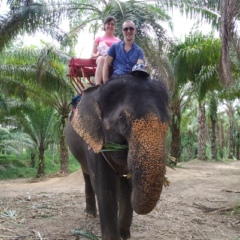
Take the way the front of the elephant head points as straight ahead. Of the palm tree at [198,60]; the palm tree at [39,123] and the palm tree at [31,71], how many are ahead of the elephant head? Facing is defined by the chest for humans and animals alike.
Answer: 0

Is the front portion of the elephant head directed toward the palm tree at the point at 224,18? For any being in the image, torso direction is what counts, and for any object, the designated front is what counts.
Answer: no

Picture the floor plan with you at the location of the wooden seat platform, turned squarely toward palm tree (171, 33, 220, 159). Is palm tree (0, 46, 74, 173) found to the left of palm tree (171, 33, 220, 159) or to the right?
left

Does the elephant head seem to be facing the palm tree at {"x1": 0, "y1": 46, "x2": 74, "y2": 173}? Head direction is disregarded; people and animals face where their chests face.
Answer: no

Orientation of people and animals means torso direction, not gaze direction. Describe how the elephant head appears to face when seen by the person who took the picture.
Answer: facing the viewer and to the right of the viewer

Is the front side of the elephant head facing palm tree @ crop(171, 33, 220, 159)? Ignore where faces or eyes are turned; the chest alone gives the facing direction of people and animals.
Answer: no
